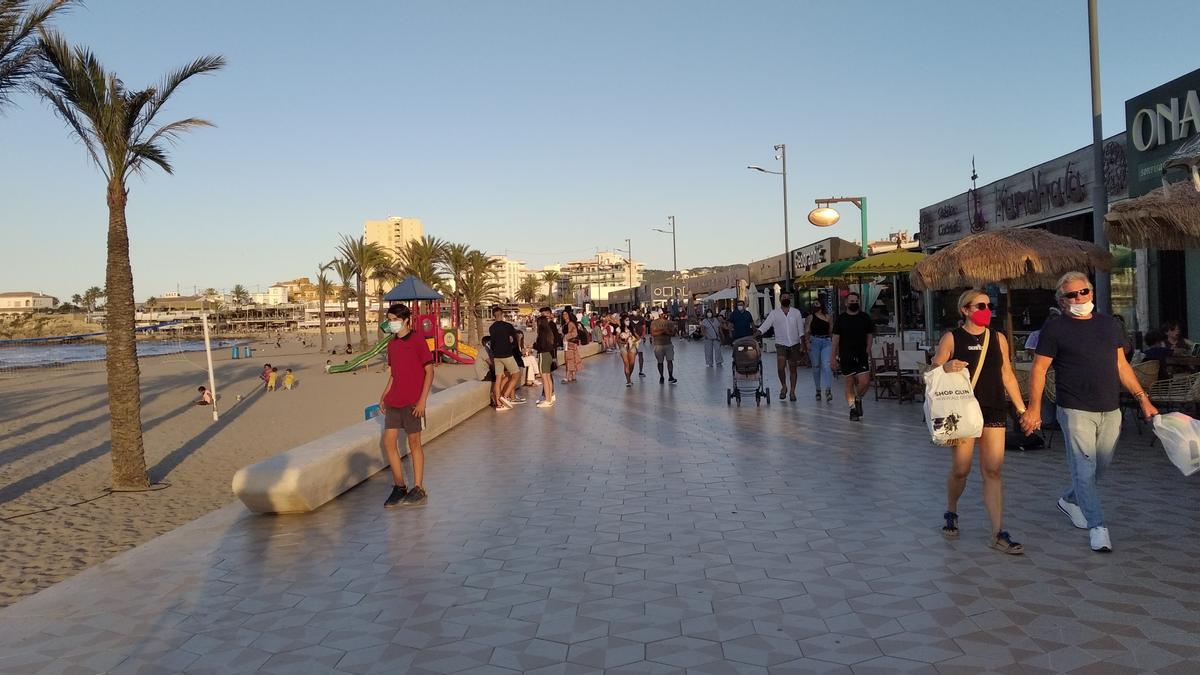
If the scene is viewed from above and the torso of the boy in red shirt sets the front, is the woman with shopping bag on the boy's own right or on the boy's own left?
on the boy's own left

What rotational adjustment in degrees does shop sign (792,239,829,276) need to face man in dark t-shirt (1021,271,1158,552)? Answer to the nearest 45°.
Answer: approximately 45° to its left

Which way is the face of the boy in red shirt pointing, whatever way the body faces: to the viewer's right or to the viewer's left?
to the viewer's left

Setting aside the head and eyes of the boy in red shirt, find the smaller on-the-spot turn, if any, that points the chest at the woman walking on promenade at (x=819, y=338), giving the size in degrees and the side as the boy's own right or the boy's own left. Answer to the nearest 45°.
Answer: approximately 180°

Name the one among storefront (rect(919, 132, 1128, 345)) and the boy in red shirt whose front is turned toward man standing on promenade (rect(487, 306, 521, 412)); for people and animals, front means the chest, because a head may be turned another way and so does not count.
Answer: the storefront

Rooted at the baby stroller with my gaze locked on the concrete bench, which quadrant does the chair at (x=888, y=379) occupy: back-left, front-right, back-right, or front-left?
back-left

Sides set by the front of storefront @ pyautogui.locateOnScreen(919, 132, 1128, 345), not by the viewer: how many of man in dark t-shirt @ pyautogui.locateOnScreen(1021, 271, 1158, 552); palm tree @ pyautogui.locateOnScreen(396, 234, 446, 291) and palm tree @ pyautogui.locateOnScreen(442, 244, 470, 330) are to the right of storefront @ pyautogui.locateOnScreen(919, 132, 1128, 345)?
2

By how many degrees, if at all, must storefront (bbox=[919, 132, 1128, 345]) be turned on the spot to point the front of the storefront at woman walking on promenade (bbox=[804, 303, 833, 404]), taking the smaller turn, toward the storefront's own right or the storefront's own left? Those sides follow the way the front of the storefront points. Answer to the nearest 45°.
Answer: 0° — it already faces them

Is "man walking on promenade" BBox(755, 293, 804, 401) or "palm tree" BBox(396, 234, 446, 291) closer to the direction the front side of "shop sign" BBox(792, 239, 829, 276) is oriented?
the man walking on promenade

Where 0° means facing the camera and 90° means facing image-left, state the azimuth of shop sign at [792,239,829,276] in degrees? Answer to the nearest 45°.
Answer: approximately 45°

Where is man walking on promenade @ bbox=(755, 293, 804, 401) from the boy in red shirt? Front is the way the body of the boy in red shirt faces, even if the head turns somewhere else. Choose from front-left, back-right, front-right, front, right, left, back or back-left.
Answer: back

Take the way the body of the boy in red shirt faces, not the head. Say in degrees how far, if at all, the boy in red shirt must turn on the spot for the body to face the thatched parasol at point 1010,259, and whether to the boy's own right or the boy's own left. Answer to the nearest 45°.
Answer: approximately 135° to the boy's own left

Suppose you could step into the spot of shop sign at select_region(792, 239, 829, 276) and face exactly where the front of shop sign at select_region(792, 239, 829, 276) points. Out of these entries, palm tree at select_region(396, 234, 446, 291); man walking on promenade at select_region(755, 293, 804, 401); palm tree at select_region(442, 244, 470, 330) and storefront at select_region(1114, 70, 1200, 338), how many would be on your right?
2

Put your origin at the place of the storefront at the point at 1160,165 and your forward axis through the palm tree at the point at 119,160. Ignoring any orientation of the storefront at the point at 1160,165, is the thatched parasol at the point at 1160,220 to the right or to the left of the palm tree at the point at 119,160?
left
